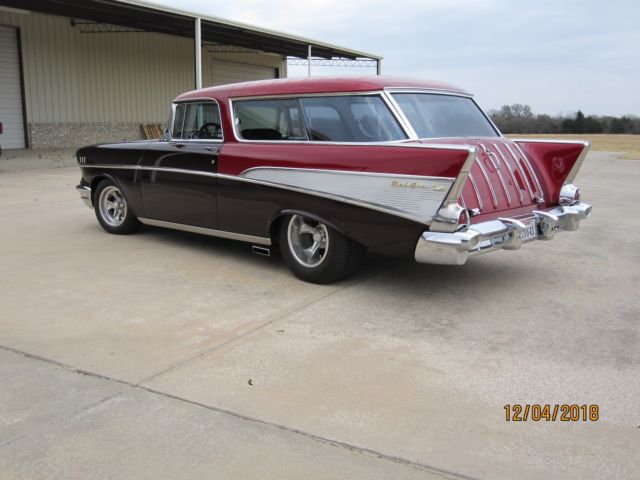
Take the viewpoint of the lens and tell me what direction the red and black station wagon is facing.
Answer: facing away from the viewer and to the left of the viewer

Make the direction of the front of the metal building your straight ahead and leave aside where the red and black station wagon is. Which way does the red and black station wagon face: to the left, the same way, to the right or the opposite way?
the opposite way

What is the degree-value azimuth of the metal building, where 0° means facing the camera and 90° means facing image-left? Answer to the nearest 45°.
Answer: approximately 315°

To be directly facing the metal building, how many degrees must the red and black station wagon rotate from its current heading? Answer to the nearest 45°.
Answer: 0° — it already faces it
